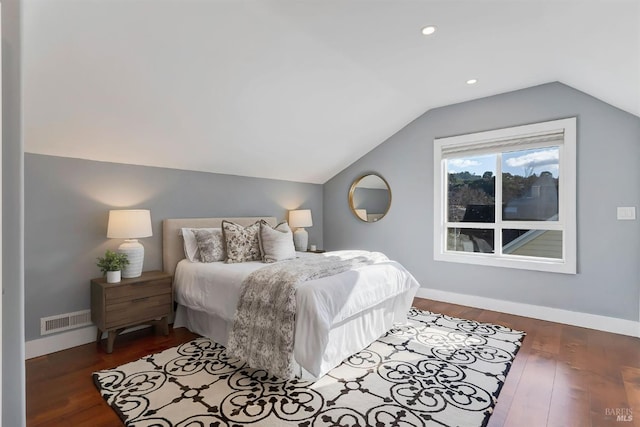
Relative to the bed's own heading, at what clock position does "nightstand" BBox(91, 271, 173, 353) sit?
The nightstand is roughly at 5 o'clock from the bed.

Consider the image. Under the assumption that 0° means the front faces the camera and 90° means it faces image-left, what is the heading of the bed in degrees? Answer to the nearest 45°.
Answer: approximately 315°

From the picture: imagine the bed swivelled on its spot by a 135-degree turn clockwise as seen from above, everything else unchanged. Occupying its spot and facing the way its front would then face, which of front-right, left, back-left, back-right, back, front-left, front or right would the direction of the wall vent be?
front

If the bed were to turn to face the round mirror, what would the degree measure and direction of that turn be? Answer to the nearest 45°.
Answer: approximately 90° to its left

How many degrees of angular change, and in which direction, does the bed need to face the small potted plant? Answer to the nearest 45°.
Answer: approximately 135° to its right
